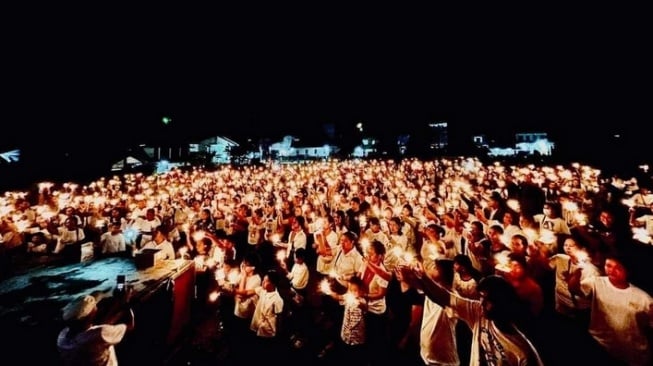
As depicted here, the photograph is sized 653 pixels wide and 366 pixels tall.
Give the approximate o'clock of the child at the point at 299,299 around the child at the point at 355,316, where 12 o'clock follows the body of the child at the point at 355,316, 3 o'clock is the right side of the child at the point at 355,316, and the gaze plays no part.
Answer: the child at the point at 299,299 is roughly at 3 o'clock from the child at the point at 355,316.

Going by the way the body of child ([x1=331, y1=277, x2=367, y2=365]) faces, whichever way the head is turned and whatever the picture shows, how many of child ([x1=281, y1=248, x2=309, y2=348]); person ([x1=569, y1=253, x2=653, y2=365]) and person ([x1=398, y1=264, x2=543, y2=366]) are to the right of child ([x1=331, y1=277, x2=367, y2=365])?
1

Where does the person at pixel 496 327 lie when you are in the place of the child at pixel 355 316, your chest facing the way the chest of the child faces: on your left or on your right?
on your left

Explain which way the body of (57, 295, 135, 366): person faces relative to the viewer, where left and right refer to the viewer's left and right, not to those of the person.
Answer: facing away from the viewer and to the right of the viewer

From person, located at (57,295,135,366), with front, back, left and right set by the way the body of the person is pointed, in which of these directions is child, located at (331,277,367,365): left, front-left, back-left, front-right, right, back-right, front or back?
front-right

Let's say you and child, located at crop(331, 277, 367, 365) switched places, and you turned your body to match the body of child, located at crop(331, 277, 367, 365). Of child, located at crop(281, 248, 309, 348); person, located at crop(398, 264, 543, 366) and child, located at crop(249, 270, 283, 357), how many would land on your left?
1

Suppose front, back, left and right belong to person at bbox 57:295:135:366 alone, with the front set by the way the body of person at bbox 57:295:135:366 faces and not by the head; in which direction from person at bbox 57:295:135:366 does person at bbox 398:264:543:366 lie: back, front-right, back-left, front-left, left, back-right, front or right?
right

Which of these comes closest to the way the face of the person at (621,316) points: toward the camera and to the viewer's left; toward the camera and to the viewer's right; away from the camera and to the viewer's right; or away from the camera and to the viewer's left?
toward the camera and to the viewer's left
